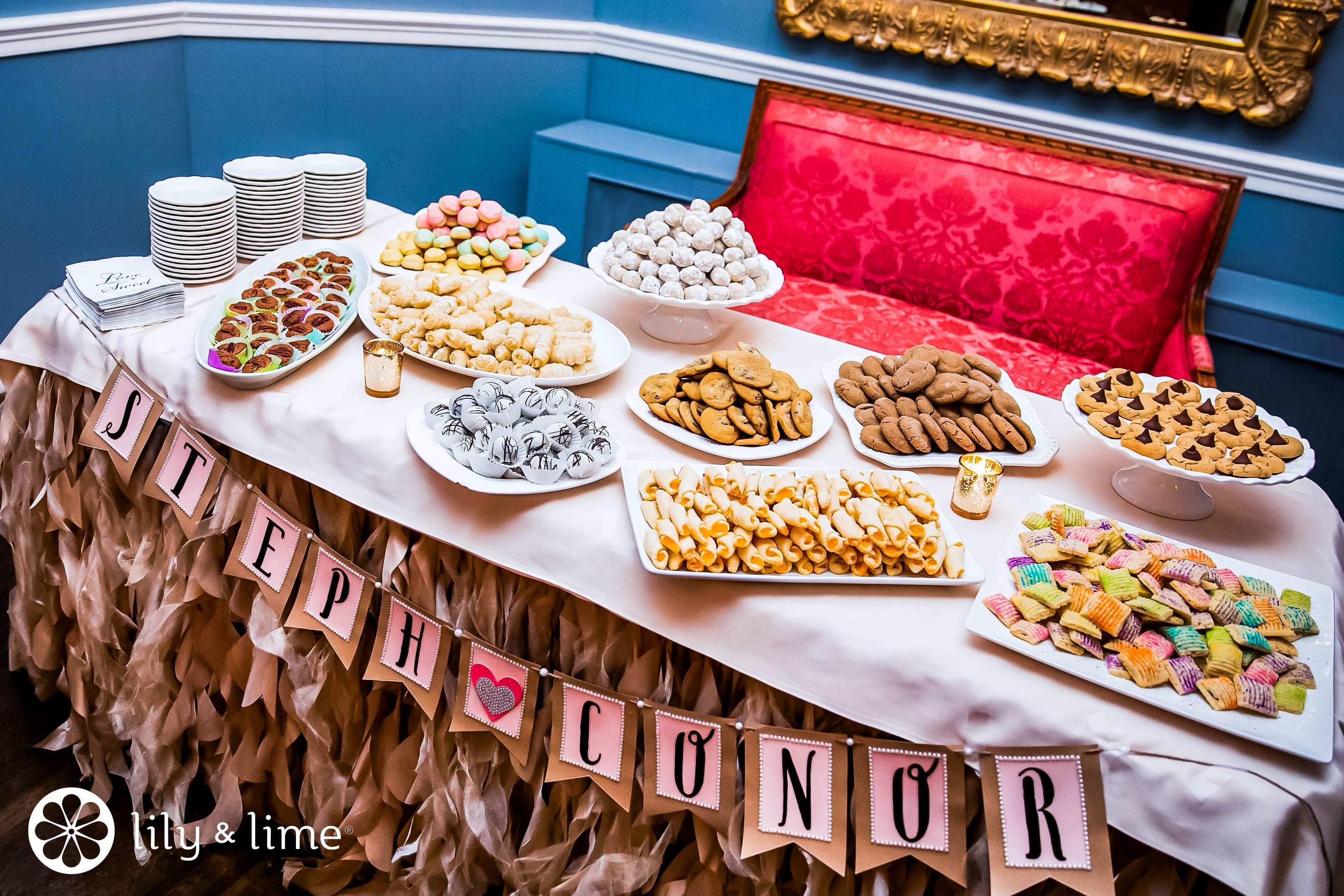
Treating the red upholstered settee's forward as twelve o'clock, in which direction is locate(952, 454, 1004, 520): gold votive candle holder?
The gold votive candle holder is roughly at 12 o'clock from the red upholstered settee.

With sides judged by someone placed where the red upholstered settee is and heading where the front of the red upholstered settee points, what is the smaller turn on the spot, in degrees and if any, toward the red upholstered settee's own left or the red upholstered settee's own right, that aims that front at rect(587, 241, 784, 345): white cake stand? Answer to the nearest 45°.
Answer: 0° — it already faces it

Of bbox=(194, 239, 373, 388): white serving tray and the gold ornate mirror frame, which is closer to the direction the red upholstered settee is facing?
the white serving tray

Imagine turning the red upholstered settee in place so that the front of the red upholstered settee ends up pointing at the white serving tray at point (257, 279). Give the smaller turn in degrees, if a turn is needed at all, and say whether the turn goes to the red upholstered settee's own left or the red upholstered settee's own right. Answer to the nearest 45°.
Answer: approximately 45° to the red upholstered settee's own right

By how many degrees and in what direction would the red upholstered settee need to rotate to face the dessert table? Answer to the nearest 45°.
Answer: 0° — it already faces it

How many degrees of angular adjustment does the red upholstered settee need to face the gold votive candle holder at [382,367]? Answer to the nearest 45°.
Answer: approximately 45° to its right

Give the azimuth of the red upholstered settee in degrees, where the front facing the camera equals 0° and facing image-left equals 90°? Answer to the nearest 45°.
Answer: approximately 0°

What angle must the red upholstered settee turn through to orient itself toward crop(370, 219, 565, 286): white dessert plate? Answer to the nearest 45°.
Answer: approximately 45° to its right

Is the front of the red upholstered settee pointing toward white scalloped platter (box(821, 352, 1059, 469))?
yes
